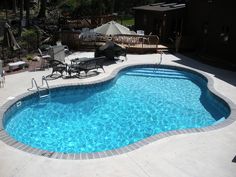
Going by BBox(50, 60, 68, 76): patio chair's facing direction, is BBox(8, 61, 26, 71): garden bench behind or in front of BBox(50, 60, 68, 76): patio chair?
behind

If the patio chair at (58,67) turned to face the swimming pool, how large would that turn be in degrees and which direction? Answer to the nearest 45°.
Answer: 0° — it already faces it

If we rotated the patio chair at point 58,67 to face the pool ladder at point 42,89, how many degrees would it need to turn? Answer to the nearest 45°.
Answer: approximately 45° to its right

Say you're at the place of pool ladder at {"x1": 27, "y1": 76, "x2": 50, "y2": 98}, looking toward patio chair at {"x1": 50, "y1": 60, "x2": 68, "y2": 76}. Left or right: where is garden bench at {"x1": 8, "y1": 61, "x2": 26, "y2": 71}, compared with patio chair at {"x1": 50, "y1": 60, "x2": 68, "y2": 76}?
left

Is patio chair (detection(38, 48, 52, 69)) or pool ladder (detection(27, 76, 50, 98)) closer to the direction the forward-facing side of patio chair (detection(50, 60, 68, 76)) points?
the pool ladder

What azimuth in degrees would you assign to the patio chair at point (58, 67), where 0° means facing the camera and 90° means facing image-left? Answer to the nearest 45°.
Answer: approximately 315°
